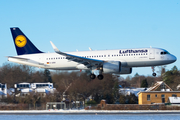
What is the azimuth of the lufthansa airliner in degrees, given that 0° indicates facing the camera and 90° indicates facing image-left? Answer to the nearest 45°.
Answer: approximately 270°
